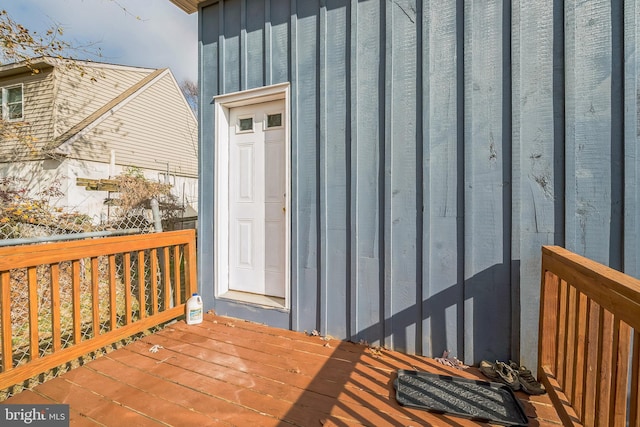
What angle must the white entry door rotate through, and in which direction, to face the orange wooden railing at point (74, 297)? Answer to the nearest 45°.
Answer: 0° — it already faces it

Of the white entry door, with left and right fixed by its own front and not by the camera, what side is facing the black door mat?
left

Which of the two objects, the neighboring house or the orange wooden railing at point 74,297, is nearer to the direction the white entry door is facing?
the orange wooden railing

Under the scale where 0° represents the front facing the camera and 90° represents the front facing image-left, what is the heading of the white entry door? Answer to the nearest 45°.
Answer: approximately 45°

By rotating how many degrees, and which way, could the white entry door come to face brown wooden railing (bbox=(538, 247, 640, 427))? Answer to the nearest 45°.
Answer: approximately 90° to its left

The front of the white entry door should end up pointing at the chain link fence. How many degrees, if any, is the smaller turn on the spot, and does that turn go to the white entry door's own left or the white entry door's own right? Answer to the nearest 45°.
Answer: approximately 90° to the white entry door's own right

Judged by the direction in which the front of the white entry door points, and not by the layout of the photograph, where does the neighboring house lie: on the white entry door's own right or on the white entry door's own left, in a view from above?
on the white entry door's own right
